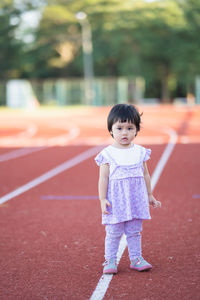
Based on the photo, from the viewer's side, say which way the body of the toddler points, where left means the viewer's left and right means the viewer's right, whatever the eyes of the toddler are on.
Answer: facing the viewer

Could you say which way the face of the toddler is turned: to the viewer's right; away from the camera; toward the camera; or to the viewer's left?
toward the camera
